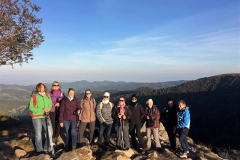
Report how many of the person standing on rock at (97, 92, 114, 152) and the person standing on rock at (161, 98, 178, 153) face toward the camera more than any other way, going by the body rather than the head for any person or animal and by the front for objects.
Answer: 2

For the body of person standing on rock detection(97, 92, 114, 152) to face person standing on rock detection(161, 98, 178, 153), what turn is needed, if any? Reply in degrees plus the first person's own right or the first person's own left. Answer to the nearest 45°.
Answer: approximately 90° to the first person's own left

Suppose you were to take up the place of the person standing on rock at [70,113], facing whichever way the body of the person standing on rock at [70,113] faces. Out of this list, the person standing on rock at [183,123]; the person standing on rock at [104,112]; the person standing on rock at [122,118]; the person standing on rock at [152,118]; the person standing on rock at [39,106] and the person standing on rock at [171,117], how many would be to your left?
5

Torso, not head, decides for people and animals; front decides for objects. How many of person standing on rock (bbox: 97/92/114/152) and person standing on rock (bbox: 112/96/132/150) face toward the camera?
2

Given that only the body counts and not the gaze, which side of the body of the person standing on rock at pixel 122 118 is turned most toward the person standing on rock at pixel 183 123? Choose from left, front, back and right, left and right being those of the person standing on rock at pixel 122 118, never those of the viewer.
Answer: left

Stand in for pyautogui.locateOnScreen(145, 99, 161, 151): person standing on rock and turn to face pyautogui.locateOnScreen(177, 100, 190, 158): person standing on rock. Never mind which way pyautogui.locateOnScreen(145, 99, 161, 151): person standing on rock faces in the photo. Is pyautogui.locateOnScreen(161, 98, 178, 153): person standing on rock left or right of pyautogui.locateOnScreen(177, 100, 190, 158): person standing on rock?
left

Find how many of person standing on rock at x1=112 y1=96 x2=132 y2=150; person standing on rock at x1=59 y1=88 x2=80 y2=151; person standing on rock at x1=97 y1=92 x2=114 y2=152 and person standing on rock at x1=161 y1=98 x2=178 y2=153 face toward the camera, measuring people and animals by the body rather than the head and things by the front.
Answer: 4

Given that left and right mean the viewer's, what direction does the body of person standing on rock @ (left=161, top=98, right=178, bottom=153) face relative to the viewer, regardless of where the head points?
facing the viewer

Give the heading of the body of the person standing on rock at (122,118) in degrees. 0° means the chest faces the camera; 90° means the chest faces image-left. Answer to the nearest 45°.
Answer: approximately 0°

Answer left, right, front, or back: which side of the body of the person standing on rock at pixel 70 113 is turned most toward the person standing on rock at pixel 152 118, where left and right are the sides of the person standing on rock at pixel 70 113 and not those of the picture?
left

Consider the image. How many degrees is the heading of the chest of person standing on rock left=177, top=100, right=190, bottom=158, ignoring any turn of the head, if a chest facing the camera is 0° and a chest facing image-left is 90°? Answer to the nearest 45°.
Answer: approximately 45°

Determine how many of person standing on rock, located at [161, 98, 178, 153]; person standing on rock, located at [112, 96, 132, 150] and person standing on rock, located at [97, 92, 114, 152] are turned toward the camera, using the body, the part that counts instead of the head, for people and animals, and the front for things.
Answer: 3

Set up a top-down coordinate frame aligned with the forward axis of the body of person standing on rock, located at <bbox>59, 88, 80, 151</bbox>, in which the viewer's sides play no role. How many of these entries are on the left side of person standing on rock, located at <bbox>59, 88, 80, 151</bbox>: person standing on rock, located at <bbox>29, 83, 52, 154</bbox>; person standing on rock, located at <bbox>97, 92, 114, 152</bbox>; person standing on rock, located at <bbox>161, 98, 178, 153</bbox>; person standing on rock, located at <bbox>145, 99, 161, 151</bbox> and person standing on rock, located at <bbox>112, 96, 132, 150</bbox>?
4

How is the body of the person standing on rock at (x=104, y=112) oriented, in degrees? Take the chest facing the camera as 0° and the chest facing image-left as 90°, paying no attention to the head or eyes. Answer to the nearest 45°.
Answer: approximately 0°
